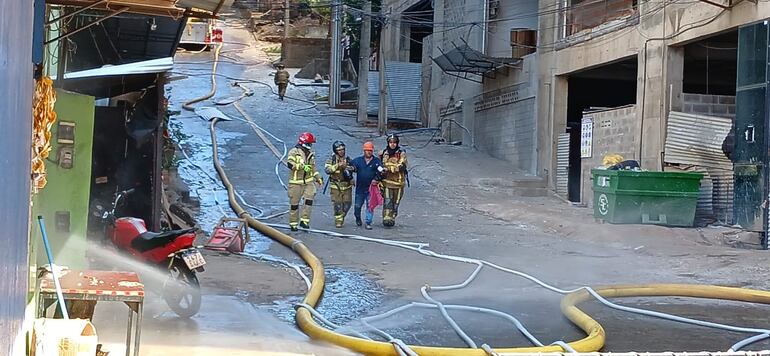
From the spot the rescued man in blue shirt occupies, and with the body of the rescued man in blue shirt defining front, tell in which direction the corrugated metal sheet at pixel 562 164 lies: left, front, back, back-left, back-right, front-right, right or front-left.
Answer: back-left

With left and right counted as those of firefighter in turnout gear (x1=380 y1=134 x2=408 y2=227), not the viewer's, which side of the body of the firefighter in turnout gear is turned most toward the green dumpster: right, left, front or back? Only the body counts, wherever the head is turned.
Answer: left

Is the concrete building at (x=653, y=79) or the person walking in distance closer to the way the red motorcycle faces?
the person walking in distance

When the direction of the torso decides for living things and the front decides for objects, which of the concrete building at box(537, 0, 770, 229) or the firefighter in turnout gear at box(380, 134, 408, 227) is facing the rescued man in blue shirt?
the concrete building

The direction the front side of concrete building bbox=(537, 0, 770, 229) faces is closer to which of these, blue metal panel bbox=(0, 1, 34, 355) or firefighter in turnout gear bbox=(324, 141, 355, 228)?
the firefighter in turnout gear

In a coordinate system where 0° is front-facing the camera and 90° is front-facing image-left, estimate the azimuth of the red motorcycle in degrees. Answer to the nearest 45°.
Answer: approximately 135°

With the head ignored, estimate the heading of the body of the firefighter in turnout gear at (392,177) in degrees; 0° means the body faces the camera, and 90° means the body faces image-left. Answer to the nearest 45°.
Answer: approximately 0°

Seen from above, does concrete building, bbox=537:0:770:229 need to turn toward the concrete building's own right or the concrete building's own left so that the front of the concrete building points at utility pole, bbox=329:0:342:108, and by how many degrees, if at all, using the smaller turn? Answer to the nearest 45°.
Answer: approximately 90° to the concrete building's own right

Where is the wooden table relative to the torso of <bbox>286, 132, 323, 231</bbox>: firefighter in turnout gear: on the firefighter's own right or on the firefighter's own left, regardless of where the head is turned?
on the firefighter's own right

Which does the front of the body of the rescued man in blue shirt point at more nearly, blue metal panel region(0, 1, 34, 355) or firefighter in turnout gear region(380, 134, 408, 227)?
the blue metal panel
